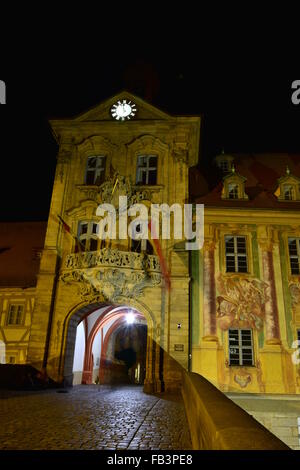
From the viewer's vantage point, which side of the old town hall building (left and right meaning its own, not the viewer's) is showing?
front
